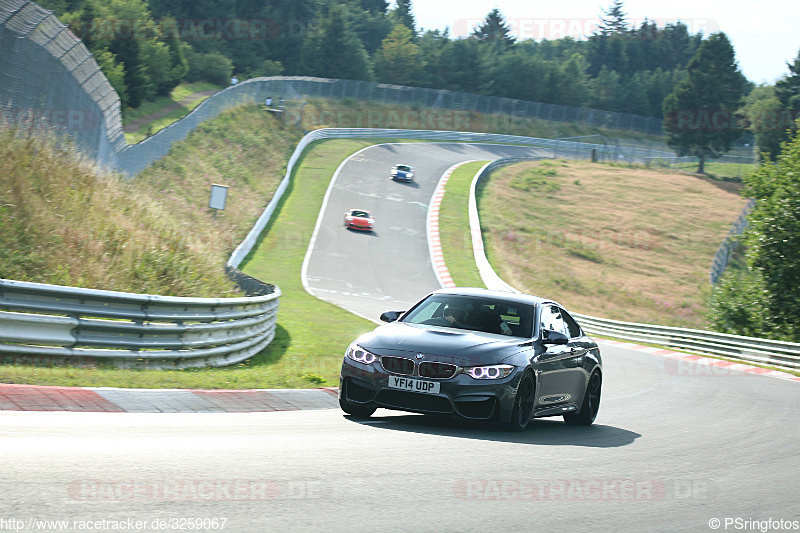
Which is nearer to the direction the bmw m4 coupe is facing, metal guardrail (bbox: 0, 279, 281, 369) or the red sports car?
the metal guardrail

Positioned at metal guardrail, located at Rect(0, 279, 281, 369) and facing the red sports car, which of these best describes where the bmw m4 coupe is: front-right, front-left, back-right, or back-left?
back-right

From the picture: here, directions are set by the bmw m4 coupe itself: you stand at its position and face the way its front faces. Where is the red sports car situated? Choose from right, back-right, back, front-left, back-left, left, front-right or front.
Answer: back-right

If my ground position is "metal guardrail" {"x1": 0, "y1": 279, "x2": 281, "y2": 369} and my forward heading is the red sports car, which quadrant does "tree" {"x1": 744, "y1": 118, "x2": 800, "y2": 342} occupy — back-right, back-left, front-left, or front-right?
front-right

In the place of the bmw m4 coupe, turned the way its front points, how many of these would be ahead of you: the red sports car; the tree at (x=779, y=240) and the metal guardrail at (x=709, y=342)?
0

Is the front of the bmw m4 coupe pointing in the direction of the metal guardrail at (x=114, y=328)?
no

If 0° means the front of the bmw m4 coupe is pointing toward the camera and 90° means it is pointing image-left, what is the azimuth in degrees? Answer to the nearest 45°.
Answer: approximately 45°

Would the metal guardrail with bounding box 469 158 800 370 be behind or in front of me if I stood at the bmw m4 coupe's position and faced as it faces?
behind
